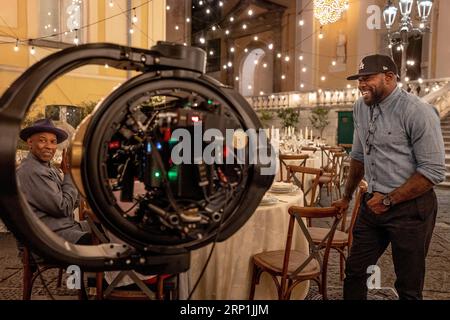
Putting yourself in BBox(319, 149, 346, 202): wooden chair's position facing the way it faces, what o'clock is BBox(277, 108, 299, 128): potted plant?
The potted plant is roughly at 1 o'clock from the wooden chair.

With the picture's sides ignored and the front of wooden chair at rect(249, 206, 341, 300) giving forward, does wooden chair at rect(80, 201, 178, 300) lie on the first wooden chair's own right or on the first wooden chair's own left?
on the first wooden chair's own left

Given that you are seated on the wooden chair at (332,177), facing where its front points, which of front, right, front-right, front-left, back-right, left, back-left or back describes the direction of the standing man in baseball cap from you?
back-left

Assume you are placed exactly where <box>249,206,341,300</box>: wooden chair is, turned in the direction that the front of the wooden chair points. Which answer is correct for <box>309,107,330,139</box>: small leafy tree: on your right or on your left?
on your right

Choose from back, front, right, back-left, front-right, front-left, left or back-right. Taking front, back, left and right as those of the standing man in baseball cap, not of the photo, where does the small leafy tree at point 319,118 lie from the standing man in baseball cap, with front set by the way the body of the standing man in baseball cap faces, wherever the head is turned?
back-right

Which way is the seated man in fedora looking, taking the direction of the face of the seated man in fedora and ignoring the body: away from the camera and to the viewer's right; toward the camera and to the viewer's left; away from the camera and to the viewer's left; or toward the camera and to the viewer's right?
toward the camera and to the viewer's right

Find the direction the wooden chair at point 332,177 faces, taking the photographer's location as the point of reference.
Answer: facing away from the viewer and to the left of the viewer

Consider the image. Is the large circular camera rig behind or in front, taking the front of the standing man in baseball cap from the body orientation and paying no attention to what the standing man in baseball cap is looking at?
in front

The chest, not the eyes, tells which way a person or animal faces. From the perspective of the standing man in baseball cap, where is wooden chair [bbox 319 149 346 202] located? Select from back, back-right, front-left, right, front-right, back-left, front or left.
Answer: back-right

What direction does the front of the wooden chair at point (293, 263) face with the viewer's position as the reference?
facing away from the viewer and to the left of the viewer
